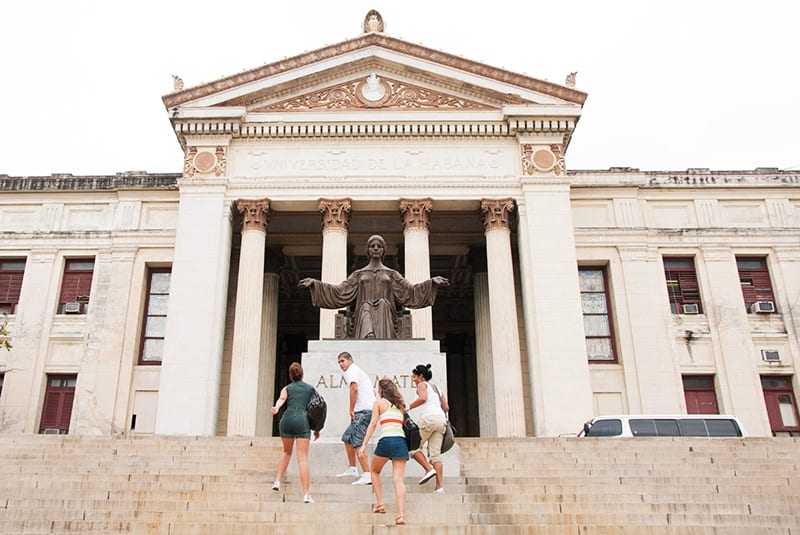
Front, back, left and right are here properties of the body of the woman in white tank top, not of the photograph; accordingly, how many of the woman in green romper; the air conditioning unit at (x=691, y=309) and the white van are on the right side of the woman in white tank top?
2

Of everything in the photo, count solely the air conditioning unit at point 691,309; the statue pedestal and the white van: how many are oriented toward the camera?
2

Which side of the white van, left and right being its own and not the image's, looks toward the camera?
left

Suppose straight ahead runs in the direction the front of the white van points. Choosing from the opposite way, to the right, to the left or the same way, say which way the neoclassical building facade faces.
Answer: to the left

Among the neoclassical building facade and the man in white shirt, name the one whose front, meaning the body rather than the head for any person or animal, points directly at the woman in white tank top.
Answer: the neoclassical building facade

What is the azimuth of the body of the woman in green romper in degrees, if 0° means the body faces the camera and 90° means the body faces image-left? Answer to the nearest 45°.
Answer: approximately 180°

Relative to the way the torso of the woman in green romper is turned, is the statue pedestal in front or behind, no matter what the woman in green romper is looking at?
in front
